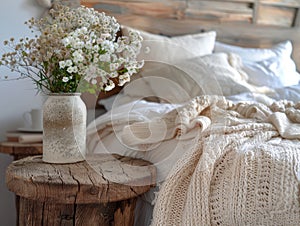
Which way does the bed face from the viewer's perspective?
toward the camera

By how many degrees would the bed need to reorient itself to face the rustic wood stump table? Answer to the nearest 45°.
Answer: approximately 45° to its right

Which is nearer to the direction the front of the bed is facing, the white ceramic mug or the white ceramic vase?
the white ceramic vase

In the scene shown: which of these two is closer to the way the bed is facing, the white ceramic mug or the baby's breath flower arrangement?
the baby's breath flower arrangement

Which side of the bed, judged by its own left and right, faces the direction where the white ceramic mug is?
right

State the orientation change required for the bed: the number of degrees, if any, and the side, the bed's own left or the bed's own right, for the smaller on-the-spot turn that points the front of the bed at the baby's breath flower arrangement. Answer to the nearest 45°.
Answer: approximately 45° to the bed's own right
